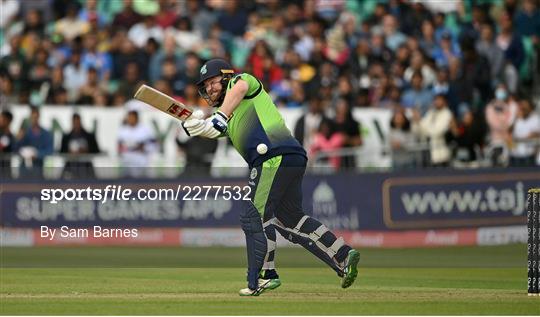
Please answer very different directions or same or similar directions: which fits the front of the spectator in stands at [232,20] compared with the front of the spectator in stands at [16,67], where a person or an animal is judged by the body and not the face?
same or similar directions

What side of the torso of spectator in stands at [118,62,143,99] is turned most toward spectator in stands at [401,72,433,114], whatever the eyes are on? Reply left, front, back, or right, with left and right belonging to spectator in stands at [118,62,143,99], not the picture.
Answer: left

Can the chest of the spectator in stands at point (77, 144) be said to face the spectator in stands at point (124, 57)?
no

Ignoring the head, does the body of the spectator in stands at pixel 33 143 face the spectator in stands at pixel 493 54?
no

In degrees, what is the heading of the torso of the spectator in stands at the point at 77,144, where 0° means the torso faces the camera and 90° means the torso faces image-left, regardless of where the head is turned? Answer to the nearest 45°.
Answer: approximately 0°

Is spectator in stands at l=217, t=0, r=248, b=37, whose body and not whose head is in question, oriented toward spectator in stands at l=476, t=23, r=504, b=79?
no

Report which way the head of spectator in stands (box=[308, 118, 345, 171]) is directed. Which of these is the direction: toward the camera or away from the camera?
toward the camera

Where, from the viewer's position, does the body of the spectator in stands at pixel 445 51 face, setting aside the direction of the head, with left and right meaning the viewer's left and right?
facing the viewer

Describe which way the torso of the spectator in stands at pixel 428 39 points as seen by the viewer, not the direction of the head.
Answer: toward the camera

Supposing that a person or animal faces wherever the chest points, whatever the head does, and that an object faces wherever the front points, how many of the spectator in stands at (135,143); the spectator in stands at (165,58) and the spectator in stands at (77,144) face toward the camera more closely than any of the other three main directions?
3

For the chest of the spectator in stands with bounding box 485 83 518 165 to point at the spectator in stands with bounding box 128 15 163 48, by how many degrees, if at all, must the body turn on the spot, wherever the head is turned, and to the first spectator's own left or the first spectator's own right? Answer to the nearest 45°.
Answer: approximately 90° to the first spectator's own right

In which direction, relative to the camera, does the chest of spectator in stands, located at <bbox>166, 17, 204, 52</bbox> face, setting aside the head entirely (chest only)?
toward the camera

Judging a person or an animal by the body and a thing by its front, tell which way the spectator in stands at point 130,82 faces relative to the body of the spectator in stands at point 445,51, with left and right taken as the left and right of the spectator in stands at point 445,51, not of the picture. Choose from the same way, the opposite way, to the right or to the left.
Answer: the same way

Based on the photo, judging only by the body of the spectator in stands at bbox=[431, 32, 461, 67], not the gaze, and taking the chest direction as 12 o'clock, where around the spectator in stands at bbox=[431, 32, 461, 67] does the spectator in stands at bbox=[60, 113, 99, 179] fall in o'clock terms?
the spectator in stands at bbox=[60, 113, 99, 179] is roughly at 2 o'clock from the spectator in stands at bbox=[431, 32, 461, 67].

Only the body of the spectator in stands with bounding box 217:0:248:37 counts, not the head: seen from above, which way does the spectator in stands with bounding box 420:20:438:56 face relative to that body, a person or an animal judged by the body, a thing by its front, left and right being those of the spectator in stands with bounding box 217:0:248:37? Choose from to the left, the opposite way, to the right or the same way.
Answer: the same way
